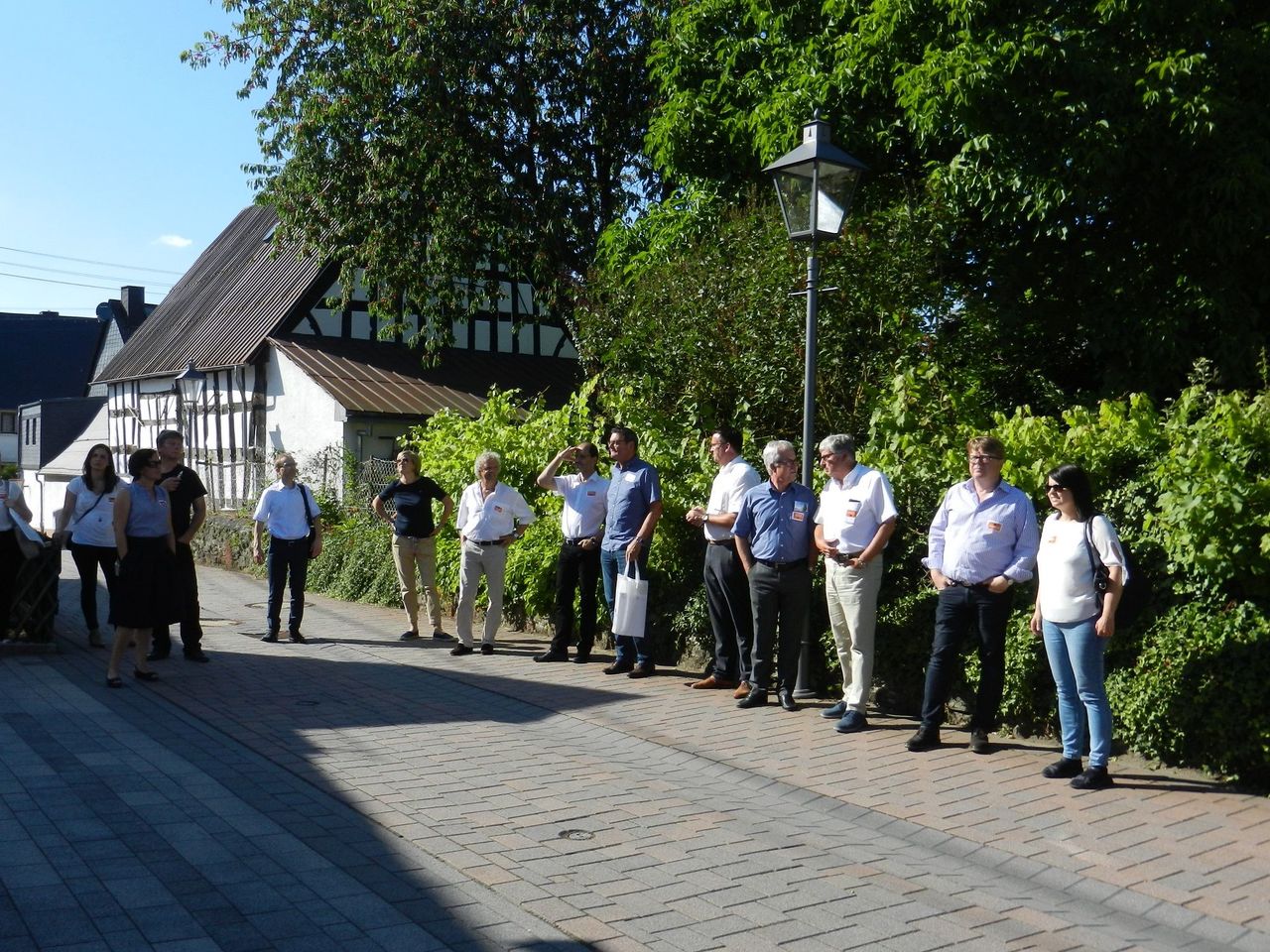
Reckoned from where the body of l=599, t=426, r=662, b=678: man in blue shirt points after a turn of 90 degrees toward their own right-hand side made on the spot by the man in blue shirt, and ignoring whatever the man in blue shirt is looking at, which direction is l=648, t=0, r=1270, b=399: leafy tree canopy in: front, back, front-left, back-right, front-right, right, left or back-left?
right

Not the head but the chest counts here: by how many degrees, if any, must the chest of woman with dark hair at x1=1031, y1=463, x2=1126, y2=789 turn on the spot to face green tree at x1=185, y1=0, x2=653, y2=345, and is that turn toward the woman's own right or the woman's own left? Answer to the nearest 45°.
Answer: approximately 90° to the woman's own right

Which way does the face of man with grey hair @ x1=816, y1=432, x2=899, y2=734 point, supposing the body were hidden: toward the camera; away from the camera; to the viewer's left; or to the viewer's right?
to the viewer's left

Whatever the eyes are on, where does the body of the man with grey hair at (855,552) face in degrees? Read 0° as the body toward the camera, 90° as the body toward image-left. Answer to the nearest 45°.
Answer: approximately 45°

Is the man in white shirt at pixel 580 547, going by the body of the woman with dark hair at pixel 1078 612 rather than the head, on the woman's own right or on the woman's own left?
on the woman's own right

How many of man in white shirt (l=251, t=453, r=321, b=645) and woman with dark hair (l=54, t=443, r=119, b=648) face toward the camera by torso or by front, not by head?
2

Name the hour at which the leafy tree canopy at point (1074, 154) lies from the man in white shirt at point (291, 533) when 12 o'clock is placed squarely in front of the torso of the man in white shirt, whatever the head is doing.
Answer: The leafy tree canopy is roughly at 9 o'clock from the man in white shirt.

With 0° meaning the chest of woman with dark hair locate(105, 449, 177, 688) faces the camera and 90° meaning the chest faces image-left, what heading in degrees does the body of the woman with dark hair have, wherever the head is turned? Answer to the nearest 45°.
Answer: approximately 315°

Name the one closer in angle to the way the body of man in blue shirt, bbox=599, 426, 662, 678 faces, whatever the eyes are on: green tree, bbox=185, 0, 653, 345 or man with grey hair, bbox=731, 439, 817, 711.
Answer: the man with grey hair

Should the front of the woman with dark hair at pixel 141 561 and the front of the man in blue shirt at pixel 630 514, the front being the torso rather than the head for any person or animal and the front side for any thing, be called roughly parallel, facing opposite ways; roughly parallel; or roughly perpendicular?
roughly perpendicular

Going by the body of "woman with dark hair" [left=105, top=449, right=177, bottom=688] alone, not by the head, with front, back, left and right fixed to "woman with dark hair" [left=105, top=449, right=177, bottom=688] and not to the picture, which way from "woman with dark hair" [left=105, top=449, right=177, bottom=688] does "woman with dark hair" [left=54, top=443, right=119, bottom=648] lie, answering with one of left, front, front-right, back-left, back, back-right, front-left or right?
back-left
